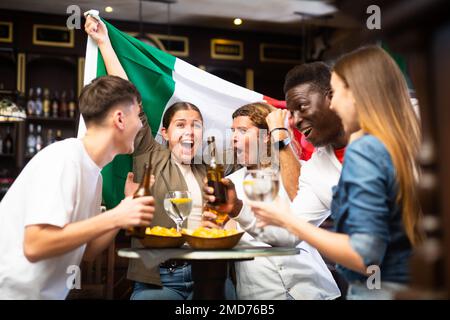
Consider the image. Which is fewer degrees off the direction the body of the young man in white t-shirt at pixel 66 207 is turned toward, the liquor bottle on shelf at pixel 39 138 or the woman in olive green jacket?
the woman in olive green jacket

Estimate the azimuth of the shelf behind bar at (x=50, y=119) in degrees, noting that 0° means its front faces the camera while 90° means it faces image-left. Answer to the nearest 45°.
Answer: approximately 0°

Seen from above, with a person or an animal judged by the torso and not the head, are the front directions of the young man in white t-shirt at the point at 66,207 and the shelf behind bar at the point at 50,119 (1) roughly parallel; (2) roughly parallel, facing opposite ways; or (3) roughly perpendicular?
roughly perpendicular

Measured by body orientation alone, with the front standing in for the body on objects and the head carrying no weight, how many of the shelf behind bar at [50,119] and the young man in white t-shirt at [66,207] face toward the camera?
1

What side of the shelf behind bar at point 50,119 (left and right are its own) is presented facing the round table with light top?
front

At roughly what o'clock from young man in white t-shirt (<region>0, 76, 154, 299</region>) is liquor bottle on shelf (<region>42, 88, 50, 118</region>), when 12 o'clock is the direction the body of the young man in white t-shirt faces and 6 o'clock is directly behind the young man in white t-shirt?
The liquor bottle on shelf is roughly at 9 o'clock from the young man in white t-shirt.

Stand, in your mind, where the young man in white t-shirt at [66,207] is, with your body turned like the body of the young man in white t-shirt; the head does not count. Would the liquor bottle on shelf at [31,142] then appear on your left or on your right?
on your left

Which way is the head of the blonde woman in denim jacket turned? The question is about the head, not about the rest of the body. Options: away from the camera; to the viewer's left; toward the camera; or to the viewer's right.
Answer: to the viewer's left

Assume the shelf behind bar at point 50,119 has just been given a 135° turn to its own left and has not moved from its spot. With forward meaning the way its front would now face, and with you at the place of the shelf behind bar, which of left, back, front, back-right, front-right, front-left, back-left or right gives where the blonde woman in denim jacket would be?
back-right

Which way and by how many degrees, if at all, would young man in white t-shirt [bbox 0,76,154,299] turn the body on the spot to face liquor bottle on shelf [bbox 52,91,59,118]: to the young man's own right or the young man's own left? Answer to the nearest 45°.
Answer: approximately 90° to the young man's own left

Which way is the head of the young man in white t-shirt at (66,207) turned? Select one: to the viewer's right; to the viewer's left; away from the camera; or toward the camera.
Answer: to the viewer's right

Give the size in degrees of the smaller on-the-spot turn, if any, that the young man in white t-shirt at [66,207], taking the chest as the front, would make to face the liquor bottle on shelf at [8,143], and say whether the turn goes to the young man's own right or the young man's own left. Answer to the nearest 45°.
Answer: approximately 90° to the young man's own left

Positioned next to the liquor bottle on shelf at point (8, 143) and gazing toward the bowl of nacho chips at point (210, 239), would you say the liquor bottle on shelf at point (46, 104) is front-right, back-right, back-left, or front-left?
front-left

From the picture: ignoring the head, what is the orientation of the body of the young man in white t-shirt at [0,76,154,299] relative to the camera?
to the viewer's right
